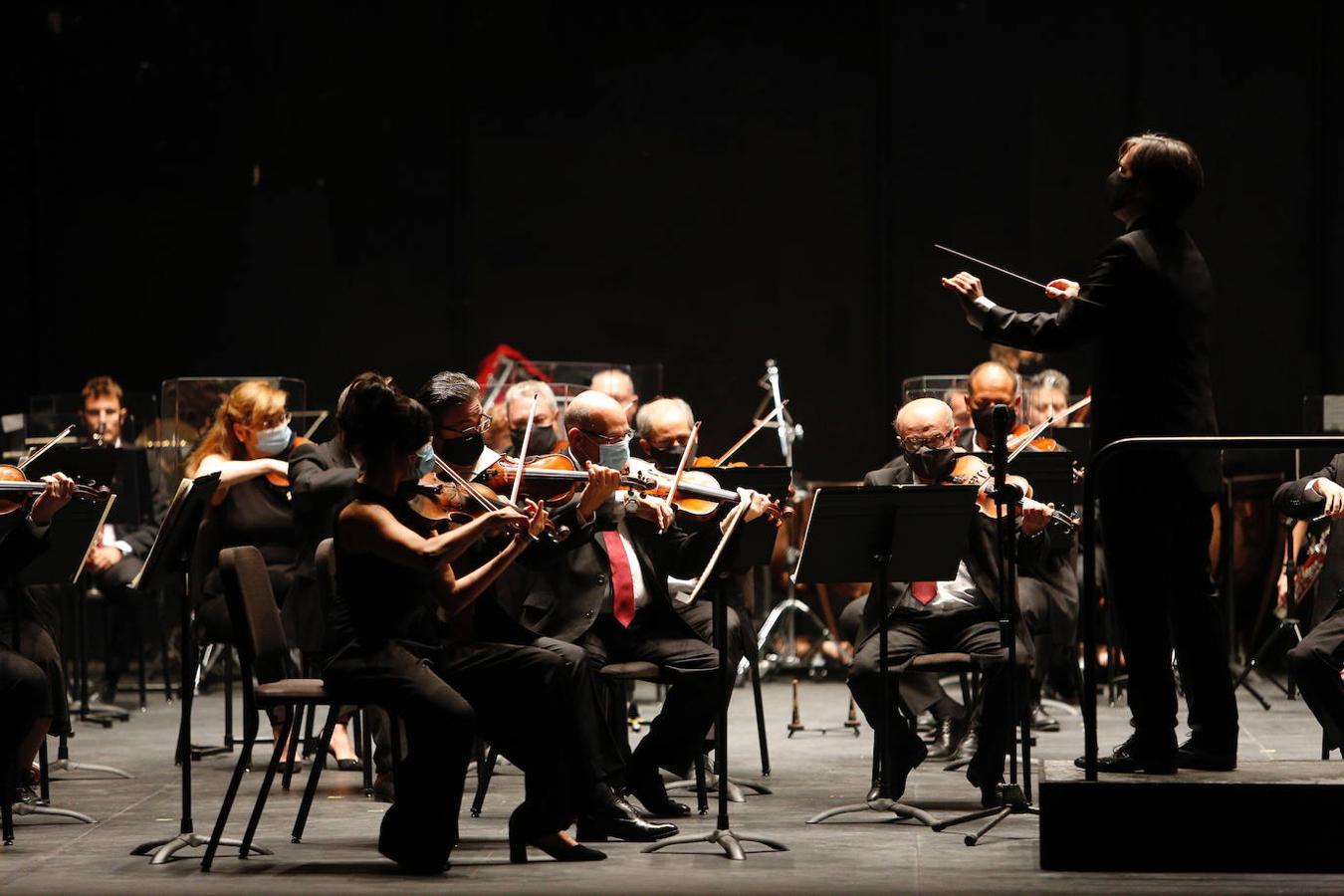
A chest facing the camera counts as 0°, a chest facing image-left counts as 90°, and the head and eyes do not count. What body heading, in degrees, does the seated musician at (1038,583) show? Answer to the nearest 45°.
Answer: approximately 0°

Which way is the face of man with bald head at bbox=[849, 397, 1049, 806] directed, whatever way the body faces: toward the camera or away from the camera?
toward the camera

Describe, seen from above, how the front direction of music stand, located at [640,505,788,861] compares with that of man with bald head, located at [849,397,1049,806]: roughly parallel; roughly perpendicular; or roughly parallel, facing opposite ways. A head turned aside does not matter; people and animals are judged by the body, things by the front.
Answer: roughly perpendicular

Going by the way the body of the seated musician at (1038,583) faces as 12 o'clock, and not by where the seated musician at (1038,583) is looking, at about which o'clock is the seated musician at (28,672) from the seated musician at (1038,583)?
the seated musician at (28,672) is roughly at 2 o'clock from the seated musician at (1038,583).

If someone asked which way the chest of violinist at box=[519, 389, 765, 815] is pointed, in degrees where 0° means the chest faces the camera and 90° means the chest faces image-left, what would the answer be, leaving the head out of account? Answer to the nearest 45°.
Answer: approximately 315°

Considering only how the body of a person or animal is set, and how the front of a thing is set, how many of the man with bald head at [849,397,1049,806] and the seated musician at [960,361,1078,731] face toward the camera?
2

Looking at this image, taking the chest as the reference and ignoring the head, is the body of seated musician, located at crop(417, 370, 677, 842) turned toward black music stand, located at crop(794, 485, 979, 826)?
yes

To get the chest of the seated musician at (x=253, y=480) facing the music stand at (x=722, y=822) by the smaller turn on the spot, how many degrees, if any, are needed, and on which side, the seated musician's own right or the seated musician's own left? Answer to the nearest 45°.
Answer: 0° — they already face it

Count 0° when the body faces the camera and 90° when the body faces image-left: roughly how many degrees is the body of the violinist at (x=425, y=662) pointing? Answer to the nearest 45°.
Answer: approximately 270°

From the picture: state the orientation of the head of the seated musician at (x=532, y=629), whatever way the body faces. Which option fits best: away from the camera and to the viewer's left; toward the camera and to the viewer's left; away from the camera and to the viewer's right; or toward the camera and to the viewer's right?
toward the camera and to the viewer's right

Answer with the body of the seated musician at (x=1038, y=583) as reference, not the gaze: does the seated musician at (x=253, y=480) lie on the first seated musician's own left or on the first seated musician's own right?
on the first seated musician's own right

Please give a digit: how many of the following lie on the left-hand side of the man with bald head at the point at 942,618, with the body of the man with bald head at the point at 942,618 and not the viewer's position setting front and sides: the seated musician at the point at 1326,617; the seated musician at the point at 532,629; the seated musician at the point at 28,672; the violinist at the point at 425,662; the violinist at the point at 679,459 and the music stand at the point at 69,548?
1

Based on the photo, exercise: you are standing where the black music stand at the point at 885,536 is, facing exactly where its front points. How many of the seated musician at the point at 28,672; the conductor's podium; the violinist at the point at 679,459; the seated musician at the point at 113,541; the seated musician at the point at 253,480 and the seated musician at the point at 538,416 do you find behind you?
1

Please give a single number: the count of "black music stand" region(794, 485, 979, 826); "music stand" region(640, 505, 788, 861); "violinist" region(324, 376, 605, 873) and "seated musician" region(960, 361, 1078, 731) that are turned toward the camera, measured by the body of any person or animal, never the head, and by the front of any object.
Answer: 1

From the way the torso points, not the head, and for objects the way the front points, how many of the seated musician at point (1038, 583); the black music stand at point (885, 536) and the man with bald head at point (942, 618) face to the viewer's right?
0

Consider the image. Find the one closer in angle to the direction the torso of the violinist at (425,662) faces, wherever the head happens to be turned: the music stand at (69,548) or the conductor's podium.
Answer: the conductor's podium

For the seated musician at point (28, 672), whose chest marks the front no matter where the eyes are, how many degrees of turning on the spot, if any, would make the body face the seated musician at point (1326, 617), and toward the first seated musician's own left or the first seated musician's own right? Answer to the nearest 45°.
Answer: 0° — they already face them

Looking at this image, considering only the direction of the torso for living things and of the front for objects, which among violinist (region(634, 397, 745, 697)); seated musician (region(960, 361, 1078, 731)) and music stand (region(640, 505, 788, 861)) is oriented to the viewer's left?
the music stand
